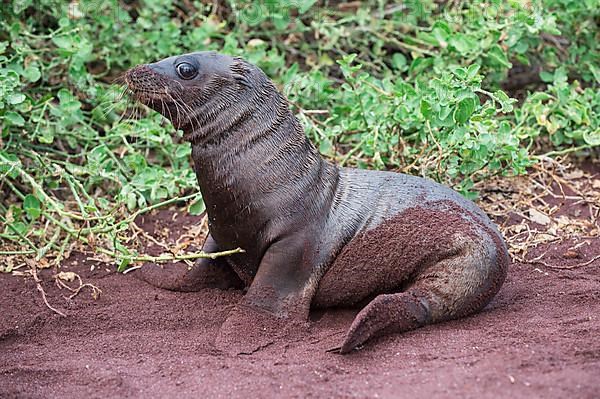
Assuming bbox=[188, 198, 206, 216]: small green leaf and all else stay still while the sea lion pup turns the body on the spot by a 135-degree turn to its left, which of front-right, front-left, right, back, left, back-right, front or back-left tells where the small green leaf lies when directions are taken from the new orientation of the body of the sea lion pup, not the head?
back

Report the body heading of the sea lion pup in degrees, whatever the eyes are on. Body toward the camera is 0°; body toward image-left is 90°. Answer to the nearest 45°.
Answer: approximately 90°
